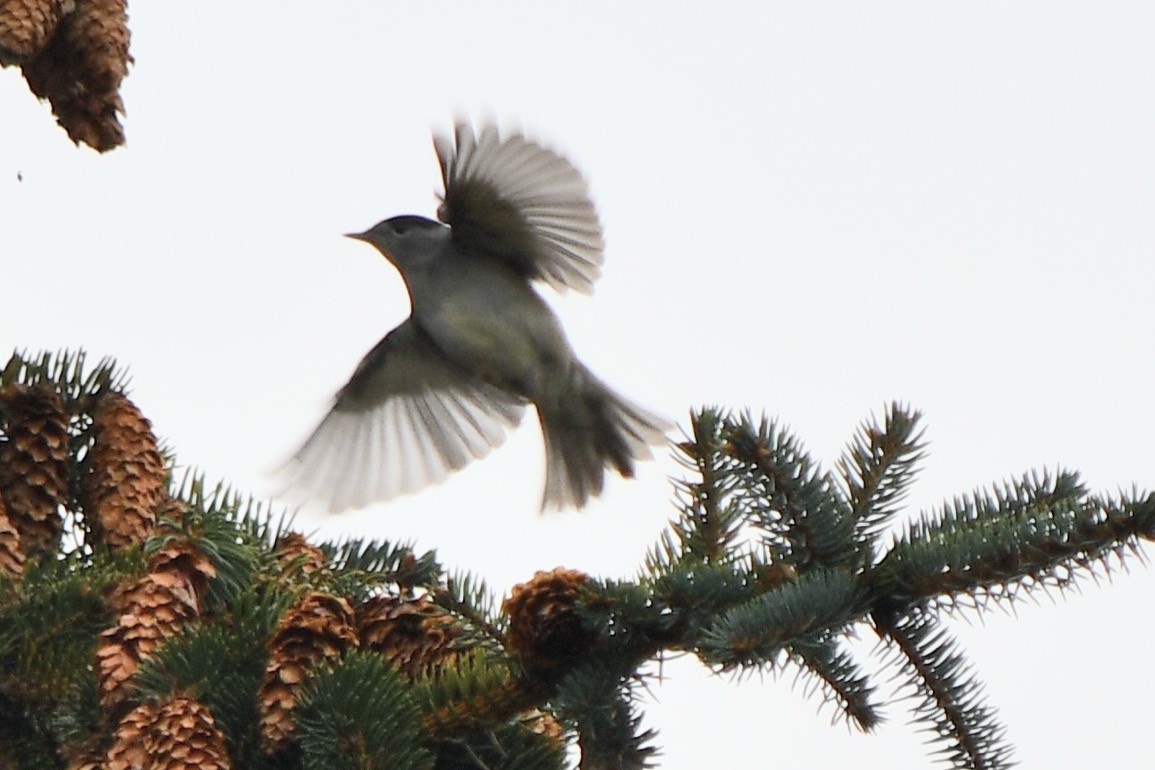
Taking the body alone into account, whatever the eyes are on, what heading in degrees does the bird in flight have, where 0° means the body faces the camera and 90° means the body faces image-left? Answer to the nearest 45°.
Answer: approximately 90°
